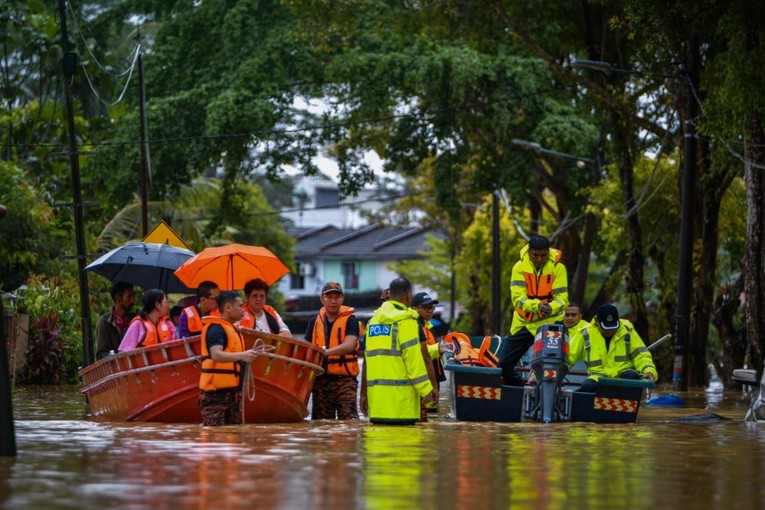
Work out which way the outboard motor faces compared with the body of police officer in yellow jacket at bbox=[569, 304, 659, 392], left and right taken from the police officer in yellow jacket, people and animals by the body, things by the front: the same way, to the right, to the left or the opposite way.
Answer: the opposite way

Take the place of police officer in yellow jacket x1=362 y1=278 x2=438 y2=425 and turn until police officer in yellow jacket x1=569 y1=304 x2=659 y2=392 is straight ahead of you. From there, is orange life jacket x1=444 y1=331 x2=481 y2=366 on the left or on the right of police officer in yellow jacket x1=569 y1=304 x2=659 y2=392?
left

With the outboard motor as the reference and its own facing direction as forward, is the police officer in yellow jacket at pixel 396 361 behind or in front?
behind

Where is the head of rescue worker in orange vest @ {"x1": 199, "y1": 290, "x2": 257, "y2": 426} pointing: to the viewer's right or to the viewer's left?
to the viewer's right

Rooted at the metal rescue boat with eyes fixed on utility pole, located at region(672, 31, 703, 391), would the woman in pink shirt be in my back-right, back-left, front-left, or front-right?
back-left

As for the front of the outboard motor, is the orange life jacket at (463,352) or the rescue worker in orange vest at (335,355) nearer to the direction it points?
the orange life jacket

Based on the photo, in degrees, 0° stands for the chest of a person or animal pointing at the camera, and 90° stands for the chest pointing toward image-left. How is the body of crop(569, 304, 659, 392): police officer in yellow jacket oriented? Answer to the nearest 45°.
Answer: approximately 0°

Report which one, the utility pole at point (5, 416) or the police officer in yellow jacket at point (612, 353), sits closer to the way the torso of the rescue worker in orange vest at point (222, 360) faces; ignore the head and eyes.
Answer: the police officer in yellow jacket

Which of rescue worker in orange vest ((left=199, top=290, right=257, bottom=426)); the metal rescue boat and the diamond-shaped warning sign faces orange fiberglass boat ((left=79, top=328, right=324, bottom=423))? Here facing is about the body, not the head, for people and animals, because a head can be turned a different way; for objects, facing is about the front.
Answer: the diamond-shaped warning sign
